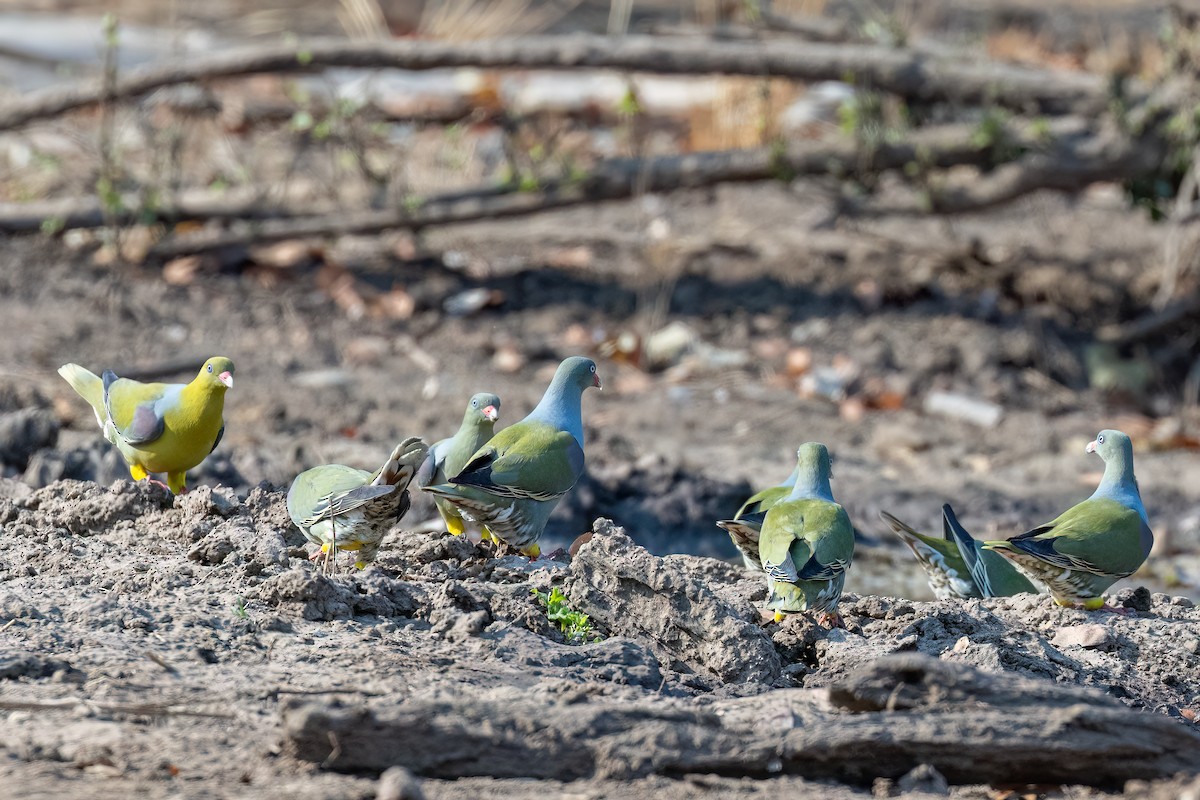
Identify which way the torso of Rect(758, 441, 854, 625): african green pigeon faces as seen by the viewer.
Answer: away from the camera

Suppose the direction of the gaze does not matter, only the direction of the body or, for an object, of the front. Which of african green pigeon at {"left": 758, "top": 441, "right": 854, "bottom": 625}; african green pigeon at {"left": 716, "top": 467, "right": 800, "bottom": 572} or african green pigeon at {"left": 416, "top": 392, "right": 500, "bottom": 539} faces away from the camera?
african green pigeon at {"left": 758, "top": 441, "right": 854, "bottom": 625}

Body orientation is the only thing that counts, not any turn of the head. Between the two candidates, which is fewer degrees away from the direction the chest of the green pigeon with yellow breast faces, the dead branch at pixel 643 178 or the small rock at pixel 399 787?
the small rock

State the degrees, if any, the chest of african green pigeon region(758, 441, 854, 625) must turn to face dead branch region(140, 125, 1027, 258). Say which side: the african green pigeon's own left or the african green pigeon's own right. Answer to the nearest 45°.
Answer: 0° — it already faces it

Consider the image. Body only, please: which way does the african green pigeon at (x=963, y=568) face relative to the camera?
to the viewer's right

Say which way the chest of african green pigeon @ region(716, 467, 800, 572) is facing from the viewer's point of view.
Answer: to the viewer's right

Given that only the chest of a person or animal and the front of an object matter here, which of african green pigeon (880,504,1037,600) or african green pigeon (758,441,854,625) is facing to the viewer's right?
african green pigeon (880,504,1037,600)

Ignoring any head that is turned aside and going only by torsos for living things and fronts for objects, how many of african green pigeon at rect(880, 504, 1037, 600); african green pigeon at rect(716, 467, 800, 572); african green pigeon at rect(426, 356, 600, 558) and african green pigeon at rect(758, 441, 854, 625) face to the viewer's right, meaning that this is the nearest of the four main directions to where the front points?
3

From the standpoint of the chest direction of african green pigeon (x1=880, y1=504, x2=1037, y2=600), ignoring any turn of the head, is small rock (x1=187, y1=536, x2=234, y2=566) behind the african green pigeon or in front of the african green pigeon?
behind

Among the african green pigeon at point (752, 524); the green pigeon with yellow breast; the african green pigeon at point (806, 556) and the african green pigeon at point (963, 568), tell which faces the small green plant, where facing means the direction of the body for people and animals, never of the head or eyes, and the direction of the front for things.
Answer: the green pigeon with yellow breast

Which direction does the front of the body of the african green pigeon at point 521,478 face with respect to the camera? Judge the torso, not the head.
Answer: to the viewer's right

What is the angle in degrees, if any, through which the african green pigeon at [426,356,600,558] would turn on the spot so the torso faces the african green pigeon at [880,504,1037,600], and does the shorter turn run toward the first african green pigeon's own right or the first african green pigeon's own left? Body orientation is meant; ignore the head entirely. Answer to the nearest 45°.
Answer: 0° — it already faces it
